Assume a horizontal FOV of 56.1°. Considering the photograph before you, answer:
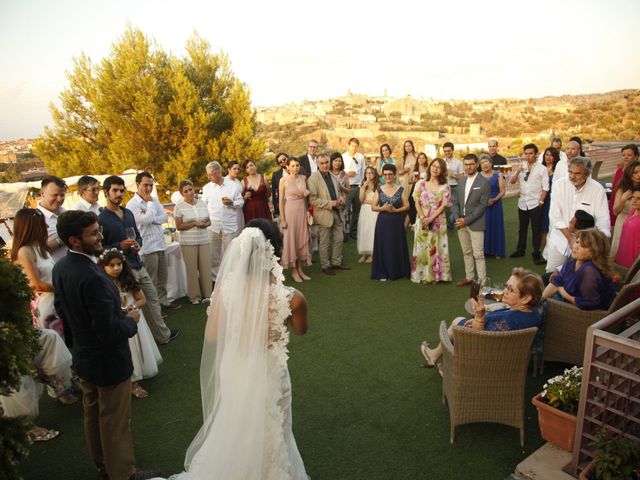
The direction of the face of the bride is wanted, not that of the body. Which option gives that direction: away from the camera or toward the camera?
away from the camera

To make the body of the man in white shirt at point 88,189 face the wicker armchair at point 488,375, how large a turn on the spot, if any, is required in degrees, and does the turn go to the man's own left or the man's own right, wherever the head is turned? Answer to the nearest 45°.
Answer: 0° — they already face it

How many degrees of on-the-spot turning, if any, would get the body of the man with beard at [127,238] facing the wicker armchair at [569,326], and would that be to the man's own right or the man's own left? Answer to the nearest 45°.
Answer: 0° — they already face it

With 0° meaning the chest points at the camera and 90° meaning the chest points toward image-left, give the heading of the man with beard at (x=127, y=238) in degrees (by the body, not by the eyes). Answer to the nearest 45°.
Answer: approximately 315°

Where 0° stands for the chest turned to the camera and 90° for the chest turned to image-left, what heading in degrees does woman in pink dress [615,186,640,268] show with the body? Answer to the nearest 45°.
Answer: approximately 45°
